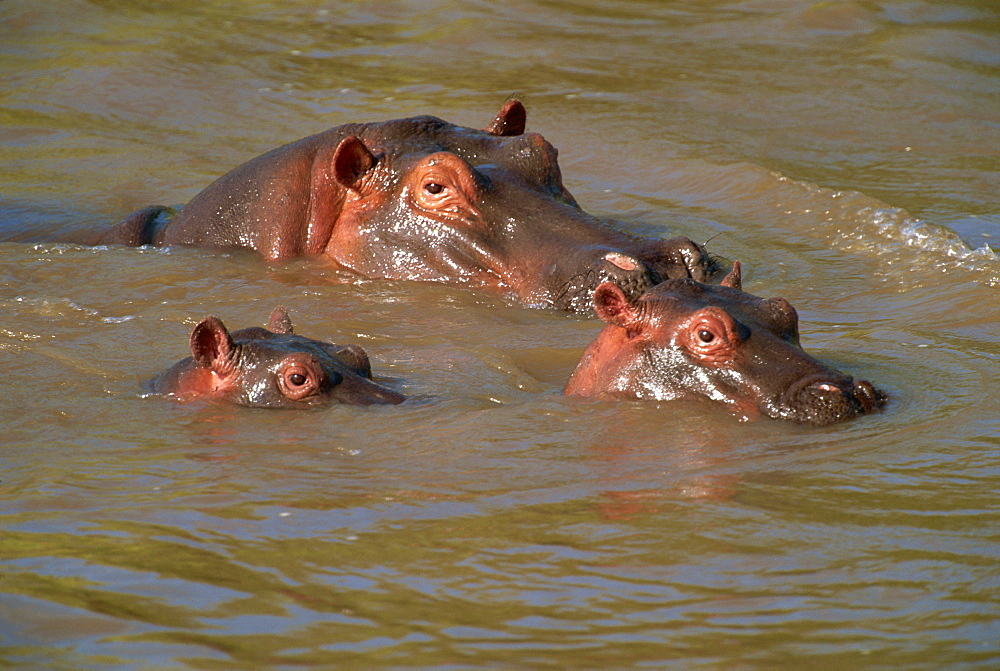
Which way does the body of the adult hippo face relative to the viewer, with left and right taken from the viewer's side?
facing the viewer and to the right of the viewer
